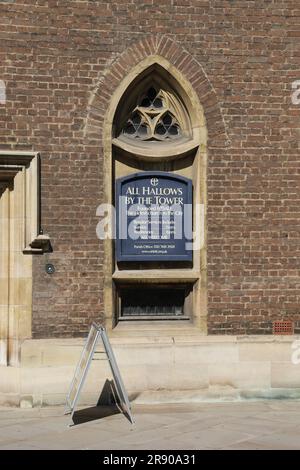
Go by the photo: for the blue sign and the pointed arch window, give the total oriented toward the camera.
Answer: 2

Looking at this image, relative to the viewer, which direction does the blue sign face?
toward the camera

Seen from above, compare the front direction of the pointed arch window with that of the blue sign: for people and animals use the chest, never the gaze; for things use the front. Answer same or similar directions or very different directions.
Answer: same or similar directions
